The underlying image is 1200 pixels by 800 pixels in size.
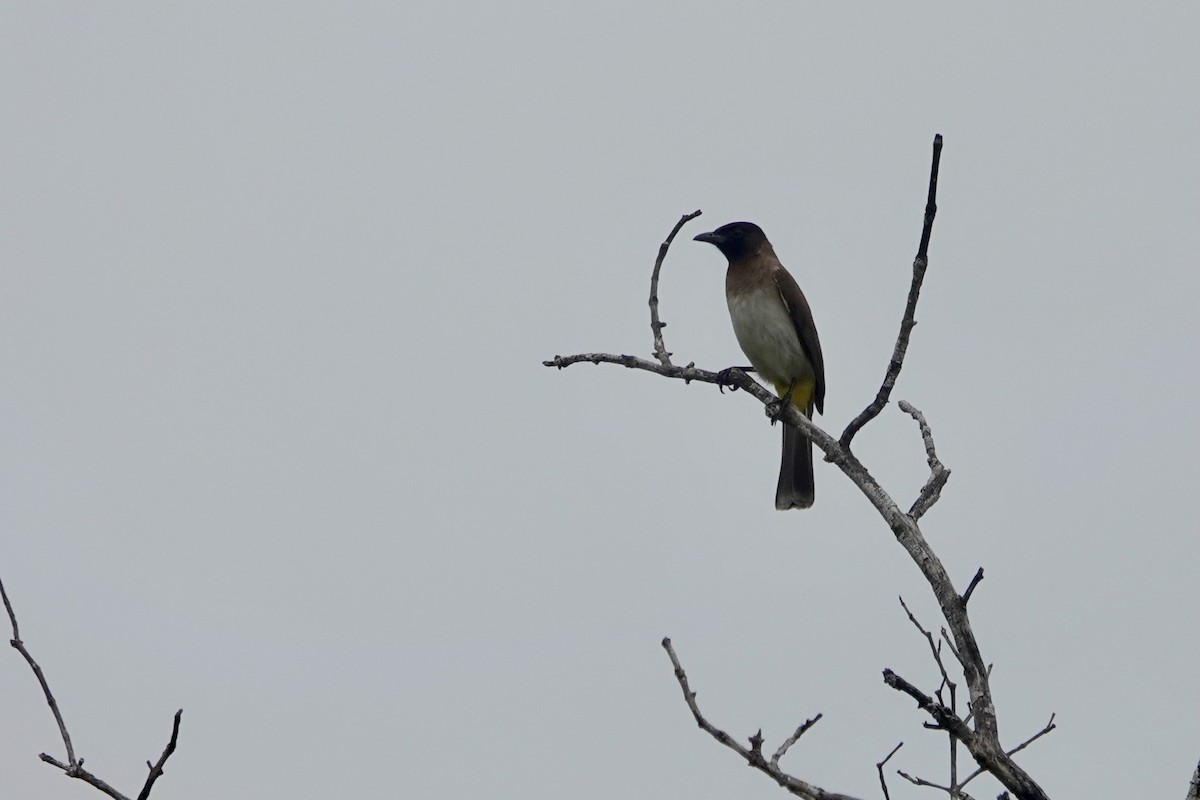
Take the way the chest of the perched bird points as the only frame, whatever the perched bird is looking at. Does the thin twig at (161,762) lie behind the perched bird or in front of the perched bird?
in front

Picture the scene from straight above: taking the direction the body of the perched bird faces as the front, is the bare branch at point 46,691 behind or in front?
in front

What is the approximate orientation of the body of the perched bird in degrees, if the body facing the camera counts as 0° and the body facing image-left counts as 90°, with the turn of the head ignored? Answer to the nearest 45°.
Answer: approximately 45°
